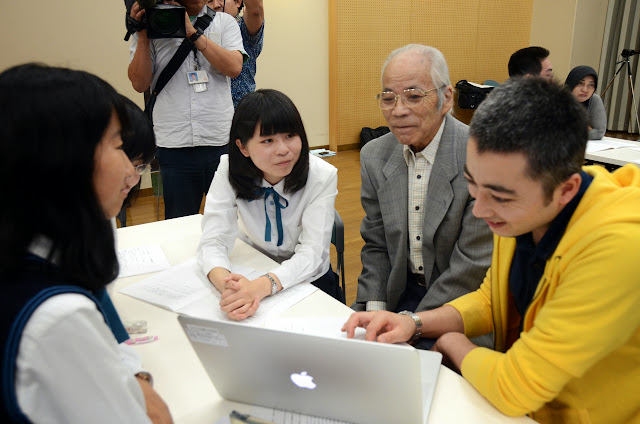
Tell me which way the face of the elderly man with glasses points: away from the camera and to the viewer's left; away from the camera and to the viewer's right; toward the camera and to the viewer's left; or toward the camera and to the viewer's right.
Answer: toward the camera and to the viewer's left

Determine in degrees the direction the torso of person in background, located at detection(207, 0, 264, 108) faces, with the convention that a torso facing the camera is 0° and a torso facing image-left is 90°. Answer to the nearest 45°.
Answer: approximately 45°

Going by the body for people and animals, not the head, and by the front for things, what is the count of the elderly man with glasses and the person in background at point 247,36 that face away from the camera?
0

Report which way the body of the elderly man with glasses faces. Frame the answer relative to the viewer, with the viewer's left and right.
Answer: facing the viewer and to the left of the viewer

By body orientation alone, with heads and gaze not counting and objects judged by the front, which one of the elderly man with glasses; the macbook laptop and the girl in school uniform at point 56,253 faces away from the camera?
the macbook laptop

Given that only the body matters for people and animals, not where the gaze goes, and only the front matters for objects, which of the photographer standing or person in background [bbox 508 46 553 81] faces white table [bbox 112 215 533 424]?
the photographer standing

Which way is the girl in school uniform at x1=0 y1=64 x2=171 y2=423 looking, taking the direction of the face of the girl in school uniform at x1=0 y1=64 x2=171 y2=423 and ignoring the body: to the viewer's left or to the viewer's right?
to the viewer's right

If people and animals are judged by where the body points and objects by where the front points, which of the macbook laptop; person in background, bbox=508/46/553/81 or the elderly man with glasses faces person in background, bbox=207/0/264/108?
the macbook laptop

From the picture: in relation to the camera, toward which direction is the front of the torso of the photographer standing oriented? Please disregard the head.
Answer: toward the camera

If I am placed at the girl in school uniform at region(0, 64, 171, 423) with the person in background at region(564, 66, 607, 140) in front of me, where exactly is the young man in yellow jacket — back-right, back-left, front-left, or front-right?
front-right

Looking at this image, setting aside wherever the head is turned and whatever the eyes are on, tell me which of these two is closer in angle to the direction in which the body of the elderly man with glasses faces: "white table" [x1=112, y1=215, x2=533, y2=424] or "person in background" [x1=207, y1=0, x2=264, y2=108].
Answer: the white table
